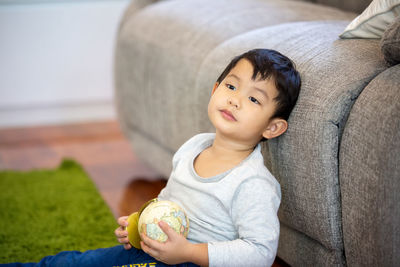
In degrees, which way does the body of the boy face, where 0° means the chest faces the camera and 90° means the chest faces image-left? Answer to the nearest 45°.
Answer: approximately 45°
